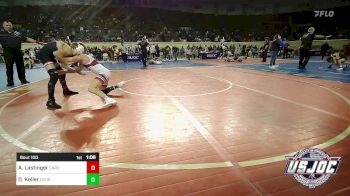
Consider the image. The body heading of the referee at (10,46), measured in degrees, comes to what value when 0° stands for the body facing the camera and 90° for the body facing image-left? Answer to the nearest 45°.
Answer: approximately 315°
